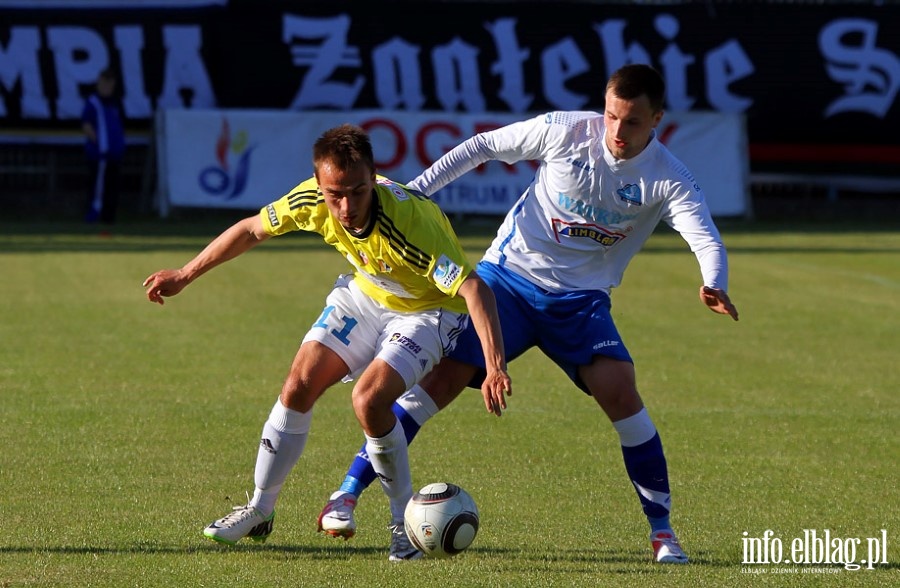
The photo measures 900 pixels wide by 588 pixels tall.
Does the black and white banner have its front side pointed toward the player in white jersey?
yes

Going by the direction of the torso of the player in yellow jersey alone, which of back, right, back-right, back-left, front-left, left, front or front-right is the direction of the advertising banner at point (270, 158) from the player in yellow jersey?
back-right

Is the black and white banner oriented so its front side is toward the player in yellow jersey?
yes

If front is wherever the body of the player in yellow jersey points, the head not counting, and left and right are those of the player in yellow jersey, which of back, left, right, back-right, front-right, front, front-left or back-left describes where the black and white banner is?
back-right

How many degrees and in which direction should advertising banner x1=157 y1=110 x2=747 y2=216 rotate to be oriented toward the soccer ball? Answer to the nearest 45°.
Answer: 0° — it already faces it

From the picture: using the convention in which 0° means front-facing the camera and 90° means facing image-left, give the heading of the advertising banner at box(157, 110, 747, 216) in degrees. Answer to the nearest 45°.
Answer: approximately 0°

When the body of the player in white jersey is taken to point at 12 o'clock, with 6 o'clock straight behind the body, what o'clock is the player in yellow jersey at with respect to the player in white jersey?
The player in yellow jersey is roughly at 2 o'clock from the player in white jersey.

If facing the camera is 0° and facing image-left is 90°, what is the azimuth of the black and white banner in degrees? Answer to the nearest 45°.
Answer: approximately 0°
